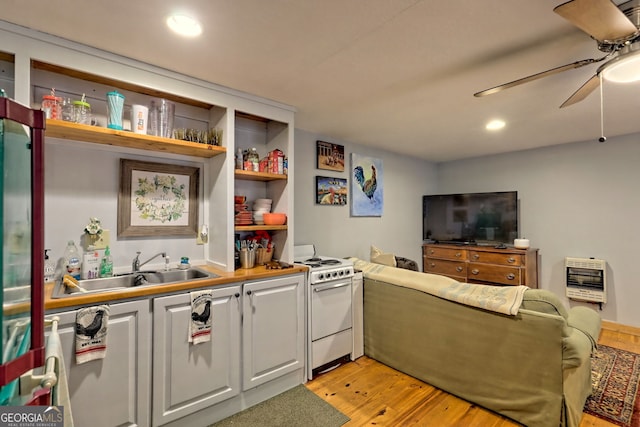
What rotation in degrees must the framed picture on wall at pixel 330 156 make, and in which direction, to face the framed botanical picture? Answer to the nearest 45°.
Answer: approximately 90° to its right

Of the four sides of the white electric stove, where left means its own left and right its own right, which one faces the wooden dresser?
left

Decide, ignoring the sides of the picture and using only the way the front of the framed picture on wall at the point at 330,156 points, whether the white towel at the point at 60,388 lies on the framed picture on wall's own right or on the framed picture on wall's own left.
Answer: on the framed picture on wall's own right

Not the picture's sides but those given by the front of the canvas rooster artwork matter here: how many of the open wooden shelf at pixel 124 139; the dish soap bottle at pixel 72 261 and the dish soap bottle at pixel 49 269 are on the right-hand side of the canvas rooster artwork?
3

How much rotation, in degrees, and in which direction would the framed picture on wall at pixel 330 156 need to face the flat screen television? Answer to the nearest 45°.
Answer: approximately 90° to its left

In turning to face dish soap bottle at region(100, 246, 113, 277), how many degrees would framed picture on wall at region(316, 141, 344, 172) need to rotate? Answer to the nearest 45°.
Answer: approximately 90° to its right

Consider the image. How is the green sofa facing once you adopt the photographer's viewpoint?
facing away from the viewer and to the right of the viewer

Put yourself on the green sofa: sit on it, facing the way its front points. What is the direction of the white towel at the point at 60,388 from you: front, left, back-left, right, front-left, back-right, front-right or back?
back

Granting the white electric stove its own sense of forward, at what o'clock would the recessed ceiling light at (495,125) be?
The recessed ceiling light is roughly at 10 o'clock from the white electric stove.
